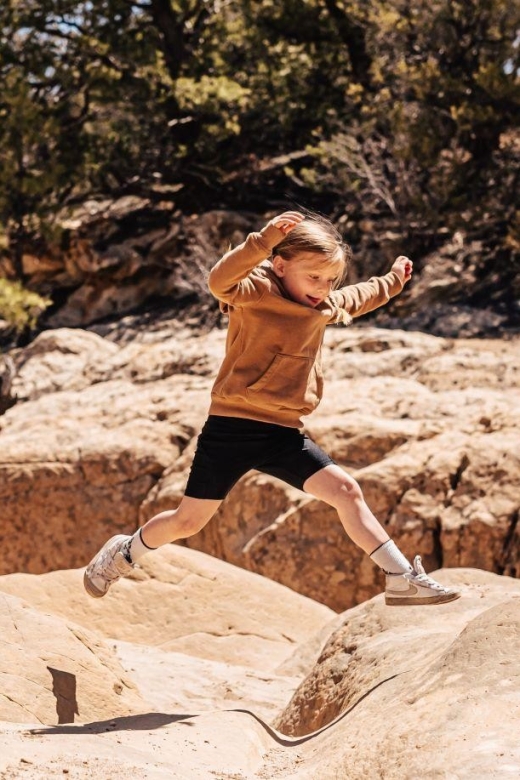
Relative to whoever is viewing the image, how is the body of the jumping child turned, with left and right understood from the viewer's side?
facing the viewer and to the right of the viewer

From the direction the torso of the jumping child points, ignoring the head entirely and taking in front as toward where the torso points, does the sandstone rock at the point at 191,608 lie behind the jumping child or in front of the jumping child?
behind

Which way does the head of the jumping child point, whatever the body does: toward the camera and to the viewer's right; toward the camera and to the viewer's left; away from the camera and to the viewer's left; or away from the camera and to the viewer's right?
toward the camera and to the viewer's right
